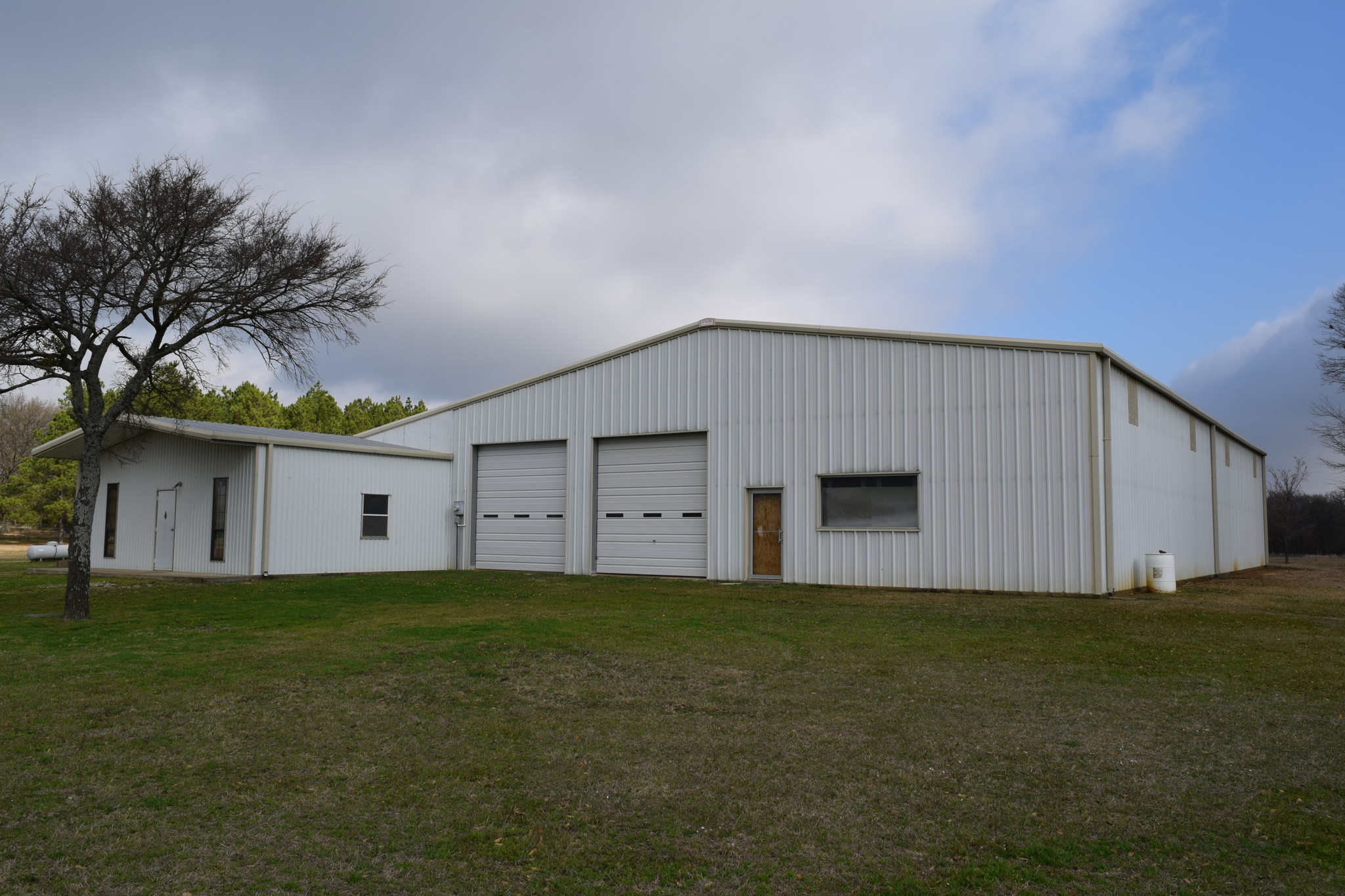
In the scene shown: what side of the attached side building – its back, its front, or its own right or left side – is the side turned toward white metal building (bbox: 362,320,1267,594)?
left

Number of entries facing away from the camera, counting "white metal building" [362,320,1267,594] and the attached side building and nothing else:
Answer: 0

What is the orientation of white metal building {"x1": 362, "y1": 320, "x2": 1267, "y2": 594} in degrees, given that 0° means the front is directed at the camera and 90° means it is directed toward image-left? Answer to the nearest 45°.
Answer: approximately 45°

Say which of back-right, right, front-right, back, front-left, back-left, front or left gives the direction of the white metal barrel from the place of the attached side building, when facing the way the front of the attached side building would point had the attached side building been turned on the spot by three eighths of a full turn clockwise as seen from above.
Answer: back-right

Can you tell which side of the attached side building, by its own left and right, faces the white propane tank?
right

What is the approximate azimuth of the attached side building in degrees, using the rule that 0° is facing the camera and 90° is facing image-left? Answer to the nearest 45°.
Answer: approximately 45°

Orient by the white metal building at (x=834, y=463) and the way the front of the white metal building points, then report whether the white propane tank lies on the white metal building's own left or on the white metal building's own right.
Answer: on the white metal building's own right

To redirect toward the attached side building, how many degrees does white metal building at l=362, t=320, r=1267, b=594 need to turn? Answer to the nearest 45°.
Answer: approximately 45° to its right
